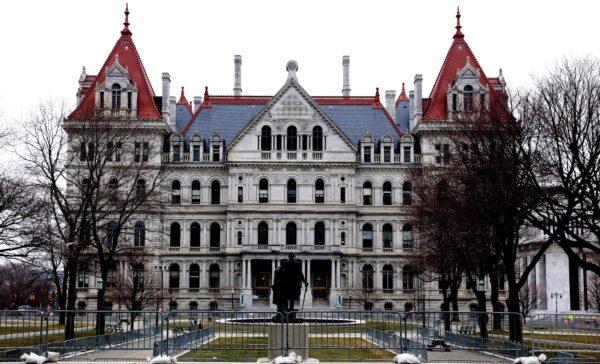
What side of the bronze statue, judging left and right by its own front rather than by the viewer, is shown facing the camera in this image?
front

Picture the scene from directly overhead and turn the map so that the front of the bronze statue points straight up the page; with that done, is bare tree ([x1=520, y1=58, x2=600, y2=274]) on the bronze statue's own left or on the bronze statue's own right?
on the bronze statue's own left
